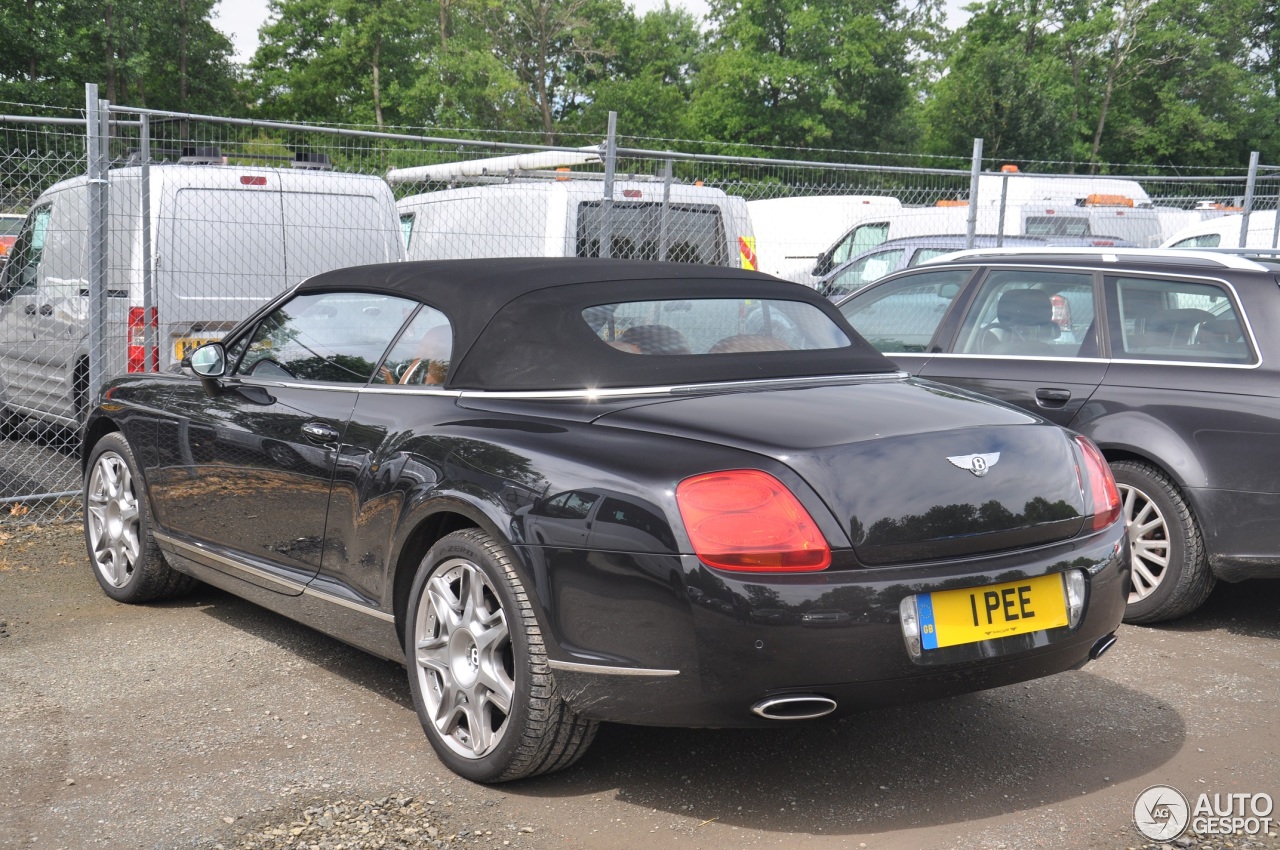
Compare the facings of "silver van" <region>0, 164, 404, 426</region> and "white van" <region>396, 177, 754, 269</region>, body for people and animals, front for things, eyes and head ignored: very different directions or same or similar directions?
same or similar directions

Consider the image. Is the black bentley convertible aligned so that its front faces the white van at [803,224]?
no

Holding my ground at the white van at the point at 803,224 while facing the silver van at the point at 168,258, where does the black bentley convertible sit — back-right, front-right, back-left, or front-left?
front-left

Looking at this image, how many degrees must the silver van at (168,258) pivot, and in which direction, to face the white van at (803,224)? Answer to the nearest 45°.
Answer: approximately 90° to its right

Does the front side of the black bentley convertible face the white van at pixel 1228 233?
no

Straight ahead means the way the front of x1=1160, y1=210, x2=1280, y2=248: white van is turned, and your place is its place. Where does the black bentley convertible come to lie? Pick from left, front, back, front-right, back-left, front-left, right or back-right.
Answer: left

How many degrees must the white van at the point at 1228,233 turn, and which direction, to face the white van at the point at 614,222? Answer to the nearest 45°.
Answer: approximately 45° to its left

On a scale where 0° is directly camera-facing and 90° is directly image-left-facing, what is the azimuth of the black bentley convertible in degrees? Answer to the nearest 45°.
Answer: approximately 135°

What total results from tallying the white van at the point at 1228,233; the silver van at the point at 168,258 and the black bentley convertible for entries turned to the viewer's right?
0

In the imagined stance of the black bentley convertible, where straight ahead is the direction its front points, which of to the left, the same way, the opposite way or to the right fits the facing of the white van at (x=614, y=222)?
the same way

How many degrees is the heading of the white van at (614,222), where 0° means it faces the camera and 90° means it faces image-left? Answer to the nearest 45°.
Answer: approximately 135°

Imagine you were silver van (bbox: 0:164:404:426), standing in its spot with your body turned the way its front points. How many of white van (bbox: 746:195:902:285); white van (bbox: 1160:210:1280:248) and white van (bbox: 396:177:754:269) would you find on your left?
0

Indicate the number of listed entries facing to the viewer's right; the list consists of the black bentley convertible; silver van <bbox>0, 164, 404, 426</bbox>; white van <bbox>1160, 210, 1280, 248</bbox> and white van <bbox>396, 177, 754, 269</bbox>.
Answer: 0

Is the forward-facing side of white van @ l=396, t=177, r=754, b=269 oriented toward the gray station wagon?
no

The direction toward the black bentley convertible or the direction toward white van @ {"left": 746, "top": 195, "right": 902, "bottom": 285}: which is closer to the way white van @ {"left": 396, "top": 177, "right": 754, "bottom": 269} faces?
the white van

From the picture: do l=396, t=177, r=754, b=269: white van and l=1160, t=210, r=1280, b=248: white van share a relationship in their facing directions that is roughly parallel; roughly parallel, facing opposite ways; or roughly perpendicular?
roughly parallel
